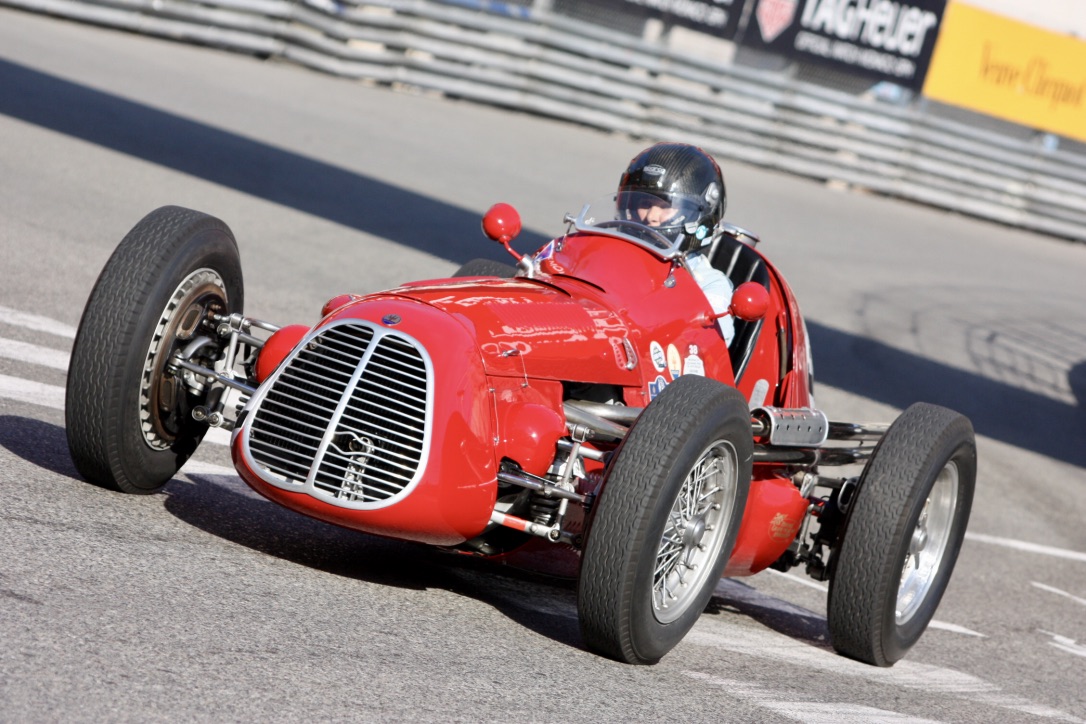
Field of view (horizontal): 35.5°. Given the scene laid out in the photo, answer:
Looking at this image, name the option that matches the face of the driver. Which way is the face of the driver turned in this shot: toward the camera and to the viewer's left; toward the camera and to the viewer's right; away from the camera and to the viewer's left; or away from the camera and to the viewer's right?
toward the camera and to the viewer's left

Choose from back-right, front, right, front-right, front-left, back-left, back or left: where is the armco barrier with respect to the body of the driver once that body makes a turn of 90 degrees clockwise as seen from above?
front-right

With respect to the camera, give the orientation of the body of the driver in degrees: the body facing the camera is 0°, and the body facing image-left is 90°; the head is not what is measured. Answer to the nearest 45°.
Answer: approximately 45°

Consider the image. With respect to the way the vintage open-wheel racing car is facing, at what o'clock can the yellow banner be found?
The yellow banner is roughly at 5 o'clock from the vintage open-wheel racing car.

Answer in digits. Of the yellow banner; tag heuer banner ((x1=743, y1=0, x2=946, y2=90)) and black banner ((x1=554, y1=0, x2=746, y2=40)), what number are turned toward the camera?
3

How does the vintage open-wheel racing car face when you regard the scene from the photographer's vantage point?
facing the viewer and to the left of the viewer

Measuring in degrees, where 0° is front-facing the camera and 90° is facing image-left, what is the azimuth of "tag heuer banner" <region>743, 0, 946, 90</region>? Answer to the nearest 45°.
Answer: approximately 0°

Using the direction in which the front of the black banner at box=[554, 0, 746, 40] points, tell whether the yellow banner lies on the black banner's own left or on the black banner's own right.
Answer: on the black banner's own left

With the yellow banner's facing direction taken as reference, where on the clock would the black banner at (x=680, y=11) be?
The black banner is roughly at 2 o'clock from the yellow banner.

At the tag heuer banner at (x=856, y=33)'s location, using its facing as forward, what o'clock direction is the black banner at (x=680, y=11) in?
The black banner is roughly at 2 o'clock from the tag heuer banner.

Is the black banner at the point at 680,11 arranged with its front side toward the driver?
yes
